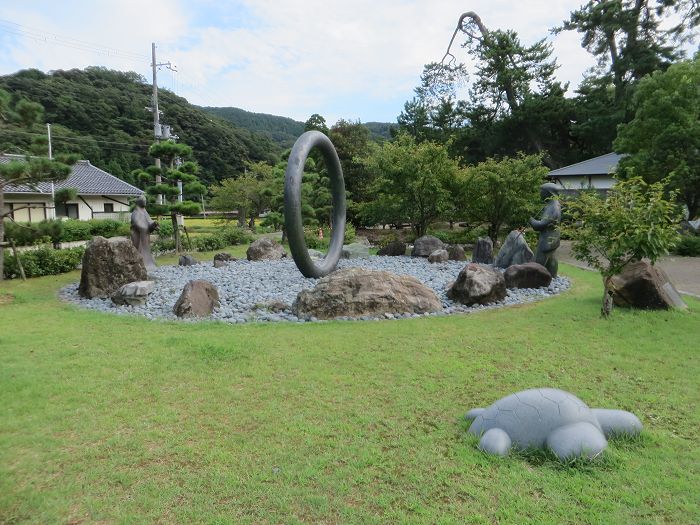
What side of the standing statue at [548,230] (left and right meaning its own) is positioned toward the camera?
left

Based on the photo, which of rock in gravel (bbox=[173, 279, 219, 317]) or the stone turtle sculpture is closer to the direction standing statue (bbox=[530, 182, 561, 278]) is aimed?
the rock in gravel
